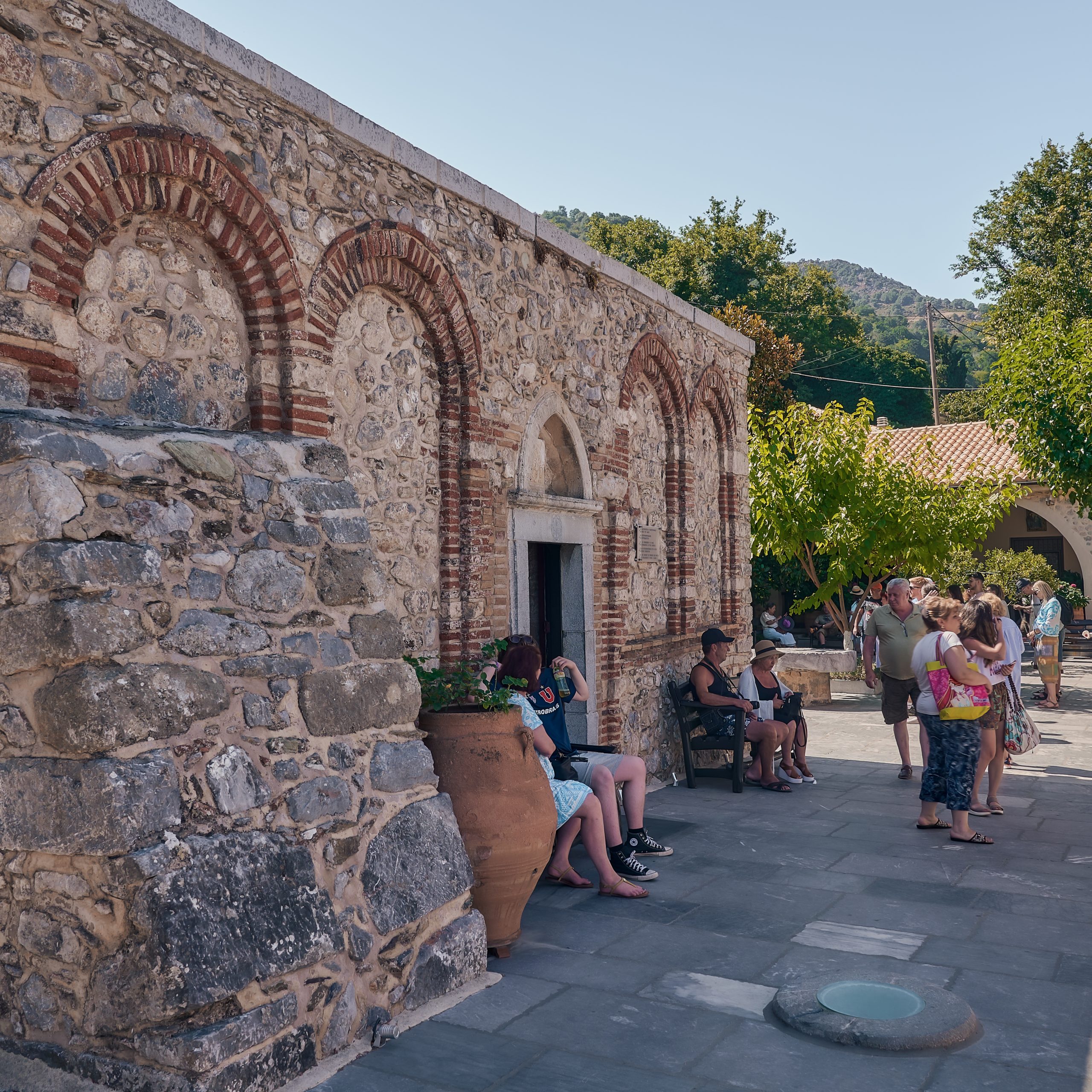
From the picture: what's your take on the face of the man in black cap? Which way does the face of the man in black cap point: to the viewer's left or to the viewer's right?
to the viewer's right

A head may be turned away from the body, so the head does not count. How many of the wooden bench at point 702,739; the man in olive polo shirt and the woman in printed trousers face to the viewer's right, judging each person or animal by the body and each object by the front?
2

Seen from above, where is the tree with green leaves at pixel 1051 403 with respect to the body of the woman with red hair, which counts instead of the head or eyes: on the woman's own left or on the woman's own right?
on the woman's own left

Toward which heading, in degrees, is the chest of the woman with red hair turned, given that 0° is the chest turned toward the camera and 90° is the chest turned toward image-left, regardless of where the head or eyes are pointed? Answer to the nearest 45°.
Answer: approximately 270°

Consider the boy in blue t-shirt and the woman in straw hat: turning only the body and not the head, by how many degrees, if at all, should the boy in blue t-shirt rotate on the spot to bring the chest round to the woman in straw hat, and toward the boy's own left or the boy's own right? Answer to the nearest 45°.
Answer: approximately 90° to the boy's own left

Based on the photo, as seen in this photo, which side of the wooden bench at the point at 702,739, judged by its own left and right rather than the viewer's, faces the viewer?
right

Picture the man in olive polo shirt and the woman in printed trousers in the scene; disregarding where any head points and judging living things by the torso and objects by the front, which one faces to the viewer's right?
the woman in printed trousers

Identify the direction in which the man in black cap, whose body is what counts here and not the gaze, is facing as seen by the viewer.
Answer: to the viewer's right

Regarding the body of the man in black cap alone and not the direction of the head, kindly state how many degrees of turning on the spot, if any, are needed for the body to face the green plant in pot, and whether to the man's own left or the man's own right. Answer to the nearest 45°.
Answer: approximately 90° to the man's own right

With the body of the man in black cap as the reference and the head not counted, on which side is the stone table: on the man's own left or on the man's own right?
on the man's own left

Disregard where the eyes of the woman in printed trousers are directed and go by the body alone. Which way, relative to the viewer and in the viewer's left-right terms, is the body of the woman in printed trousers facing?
facing to the right of the viewer

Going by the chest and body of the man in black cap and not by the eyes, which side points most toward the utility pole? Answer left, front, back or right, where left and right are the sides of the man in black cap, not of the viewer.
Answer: left
